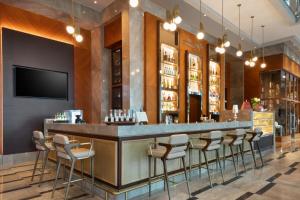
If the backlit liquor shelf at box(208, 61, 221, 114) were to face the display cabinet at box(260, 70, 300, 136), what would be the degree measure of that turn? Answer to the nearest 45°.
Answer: approximately 90° to its left

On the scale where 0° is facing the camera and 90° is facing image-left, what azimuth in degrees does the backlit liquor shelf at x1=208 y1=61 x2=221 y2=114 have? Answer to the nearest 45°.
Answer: approximately 315°

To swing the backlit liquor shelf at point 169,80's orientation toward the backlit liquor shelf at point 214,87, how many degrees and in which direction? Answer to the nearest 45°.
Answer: approximately 90° to its left

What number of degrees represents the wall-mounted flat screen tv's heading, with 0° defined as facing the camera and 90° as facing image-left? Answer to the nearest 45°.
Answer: approximately 315°

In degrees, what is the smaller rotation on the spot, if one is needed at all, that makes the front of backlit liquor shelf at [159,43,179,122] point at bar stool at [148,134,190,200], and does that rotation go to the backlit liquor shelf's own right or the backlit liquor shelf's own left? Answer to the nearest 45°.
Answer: approximately 45° to the backlit liquor shelf's own right

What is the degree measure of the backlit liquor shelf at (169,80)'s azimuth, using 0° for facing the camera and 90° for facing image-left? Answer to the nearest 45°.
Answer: approximately 315°
